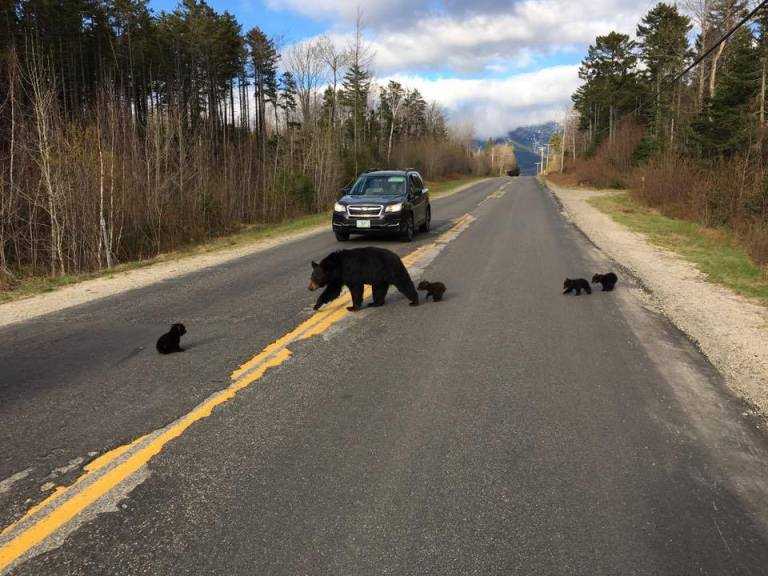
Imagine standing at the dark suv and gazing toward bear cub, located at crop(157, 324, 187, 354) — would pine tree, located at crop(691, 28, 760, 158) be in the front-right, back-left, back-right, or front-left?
back-left

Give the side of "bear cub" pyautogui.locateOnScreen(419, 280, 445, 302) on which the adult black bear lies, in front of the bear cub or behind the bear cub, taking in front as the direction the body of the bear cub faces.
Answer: in front

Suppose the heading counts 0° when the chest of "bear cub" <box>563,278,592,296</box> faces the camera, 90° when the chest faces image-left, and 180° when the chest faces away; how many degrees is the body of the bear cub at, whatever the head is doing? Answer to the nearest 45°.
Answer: approximately 90°

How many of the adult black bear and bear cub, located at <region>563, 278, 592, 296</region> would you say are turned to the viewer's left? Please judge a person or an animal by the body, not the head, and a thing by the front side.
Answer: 2

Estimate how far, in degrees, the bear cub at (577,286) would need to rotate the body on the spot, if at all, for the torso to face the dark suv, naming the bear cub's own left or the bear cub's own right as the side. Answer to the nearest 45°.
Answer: approximately 45° to the bear cub's own right

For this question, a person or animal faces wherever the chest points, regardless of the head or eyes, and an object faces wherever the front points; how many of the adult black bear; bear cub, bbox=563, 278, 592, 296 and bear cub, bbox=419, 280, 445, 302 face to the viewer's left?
3

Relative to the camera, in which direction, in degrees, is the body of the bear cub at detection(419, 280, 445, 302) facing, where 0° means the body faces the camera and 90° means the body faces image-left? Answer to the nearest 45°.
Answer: approximately 90°

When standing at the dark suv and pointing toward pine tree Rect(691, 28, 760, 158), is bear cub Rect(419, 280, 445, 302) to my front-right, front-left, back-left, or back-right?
back-right

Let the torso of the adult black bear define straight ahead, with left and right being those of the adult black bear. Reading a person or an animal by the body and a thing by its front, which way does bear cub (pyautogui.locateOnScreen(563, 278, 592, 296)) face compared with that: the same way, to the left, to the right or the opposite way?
the same way

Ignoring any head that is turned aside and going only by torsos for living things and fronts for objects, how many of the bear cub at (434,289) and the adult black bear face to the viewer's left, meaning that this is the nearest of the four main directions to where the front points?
2

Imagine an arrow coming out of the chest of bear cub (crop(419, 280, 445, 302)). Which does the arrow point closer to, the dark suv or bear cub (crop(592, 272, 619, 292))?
the dark suv

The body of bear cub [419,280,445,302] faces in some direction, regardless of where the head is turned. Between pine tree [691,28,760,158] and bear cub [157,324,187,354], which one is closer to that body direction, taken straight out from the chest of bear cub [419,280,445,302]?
the bear cub

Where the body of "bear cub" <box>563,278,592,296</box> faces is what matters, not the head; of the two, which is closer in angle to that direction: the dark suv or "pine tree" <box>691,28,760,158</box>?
the dark suv

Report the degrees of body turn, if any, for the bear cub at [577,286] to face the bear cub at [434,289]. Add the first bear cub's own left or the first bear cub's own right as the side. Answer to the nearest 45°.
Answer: approximately 45° to the first bear cub's own left

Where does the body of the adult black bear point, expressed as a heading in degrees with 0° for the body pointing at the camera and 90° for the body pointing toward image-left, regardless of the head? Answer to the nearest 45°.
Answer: approximately 90°

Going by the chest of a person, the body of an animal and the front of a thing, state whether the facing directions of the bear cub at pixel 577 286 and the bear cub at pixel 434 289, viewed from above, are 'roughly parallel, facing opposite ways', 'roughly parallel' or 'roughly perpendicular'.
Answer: roughly parallel

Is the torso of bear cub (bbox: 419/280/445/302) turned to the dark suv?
no

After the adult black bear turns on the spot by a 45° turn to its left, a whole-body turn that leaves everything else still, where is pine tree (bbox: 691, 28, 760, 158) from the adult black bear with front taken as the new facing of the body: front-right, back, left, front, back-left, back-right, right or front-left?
back
